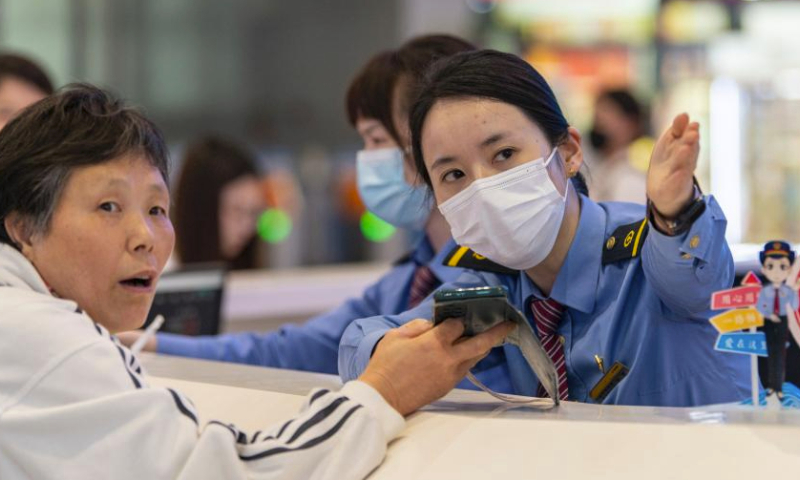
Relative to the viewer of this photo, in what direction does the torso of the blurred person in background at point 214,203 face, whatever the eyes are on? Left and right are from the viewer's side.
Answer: facing the viewer and to the right of the viewer

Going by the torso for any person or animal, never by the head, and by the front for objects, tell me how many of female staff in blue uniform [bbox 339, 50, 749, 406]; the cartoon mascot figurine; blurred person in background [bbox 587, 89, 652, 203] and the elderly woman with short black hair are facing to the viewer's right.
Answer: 1

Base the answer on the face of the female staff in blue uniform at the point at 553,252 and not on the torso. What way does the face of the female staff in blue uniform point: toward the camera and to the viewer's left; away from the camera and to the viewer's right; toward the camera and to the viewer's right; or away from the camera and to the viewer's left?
toward the camera and to the viewer's left

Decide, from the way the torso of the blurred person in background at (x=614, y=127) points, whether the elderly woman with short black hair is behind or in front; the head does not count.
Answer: in front

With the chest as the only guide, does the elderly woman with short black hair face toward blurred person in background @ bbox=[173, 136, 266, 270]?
no

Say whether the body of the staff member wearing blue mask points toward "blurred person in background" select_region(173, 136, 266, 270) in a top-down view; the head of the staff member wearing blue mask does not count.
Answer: no

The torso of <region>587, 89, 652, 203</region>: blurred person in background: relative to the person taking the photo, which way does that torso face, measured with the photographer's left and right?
facing the viewer and to the left of the viewer

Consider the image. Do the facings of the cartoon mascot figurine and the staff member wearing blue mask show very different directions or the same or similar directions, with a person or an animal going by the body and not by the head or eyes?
same or similar directions

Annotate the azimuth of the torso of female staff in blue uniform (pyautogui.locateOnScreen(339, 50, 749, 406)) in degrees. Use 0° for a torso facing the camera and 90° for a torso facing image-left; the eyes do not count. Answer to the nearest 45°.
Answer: approximately 45°

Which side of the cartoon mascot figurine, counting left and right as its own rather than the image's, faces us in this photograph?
front

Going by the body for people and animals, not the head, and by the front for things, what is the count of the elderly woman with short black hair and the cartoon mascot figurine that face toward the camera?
1

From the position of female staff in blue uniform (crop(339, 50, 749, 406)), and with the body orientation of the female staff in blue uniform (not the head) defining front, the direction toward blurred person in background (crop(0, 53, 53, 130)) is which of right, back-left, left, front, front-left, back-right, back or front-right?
right

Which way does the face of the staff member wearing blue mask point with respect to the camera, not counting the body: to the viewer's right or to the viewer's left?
to the viewer's left

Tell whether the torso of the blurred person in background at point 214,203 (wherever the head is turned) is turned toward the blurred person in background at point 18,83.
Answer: no

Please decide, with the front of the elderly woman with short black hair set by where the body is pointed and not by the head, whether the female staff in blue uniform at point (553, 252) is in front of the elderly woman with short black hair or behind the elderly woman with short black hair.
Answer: in front

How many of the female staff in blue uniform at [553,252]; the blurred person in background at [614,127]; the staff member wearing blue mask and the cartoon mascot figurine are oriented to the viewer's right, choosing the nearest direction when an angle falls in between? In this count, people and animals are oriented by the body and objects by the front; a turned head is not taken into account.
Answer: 0

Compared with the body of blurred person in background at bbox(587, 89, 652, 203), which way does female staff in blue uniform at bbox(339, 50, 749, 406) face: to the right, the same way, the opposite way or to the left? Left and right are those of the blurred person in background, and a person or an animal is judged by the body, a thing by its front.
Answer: the same way
